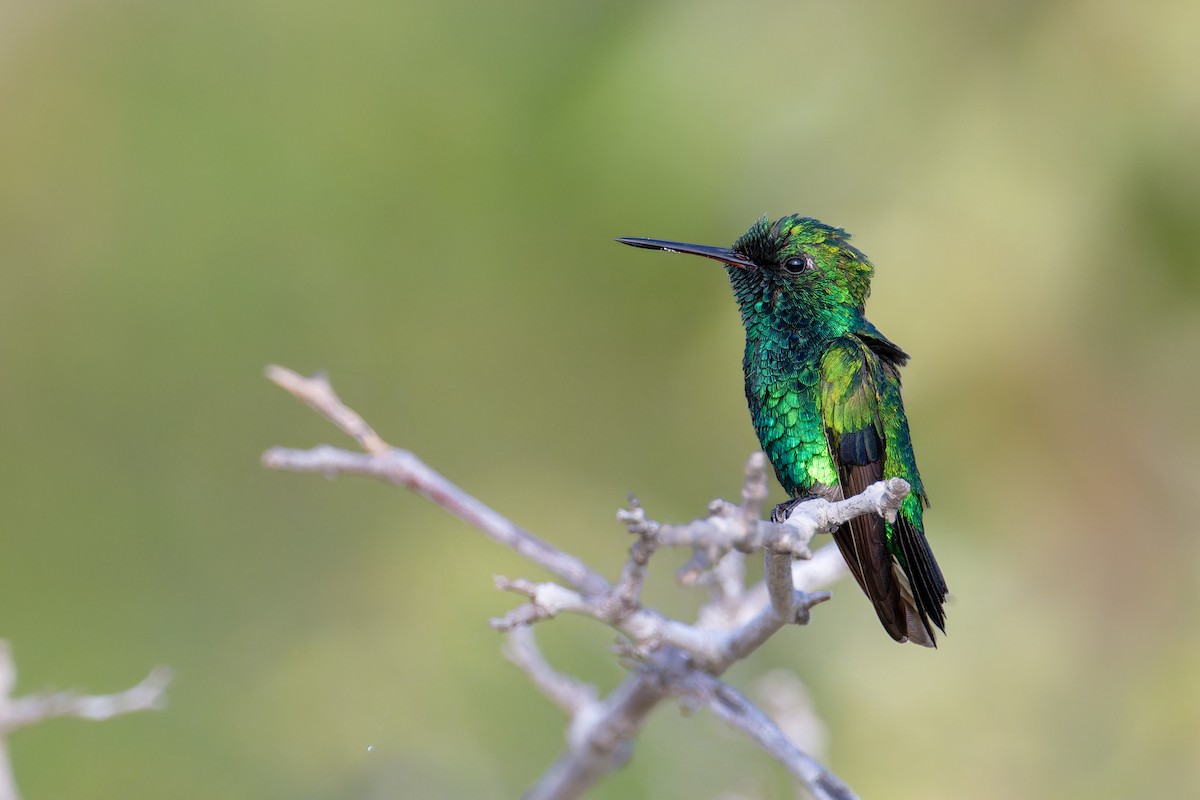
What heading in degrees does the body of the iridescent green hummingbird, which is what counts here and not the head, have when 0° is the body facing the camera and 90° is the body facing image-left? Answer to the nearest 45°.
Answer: approximately 90°
